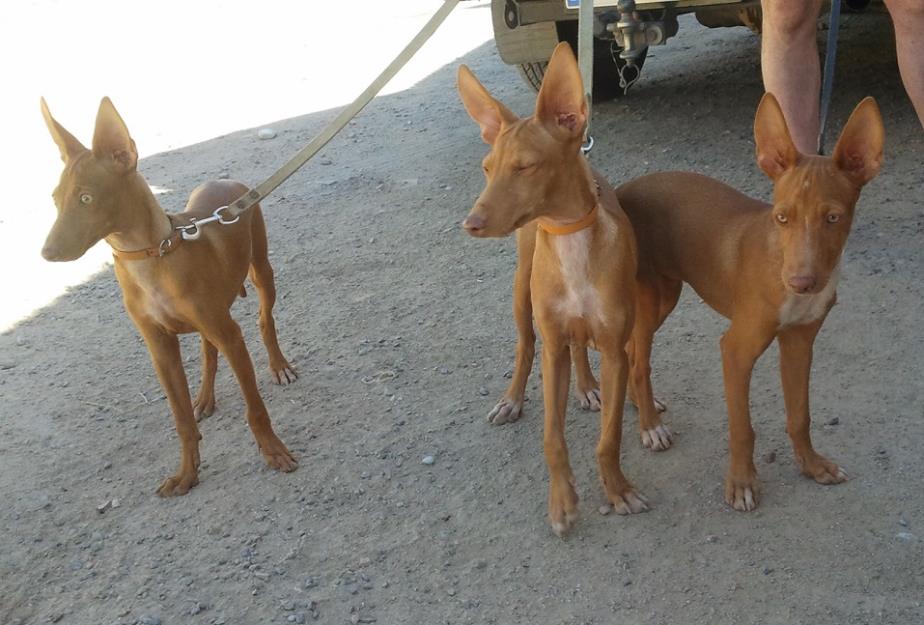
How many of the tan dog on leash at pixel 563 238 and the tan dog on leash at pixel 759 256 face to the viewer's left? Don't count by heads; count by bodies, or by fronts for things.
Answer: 0

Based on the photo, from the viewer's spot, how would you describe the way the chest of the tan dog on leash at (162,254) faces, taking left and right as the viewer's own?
facing the viewer and to the left of the viewer

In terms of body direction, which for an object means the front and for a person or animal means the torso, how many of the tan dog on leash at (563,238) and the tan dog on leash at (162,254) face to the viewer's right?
0

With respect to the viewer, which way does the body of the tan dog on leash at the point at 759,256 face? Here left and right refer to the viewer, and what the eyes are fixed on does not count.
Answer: facing the viewer and to the right of the viewer

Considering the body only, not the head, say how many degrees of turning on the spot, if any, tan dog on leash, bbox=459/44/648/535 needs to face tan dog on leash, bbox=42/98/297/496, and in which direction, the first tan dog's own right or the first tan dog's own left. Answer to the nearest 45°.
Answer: approximately 90° to the first tan dog's own right

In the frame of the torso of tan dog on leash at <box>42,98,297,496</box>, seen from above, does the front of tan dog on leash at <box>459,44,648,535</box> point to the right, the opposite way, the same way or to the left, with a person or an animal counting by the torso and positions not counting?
the same way

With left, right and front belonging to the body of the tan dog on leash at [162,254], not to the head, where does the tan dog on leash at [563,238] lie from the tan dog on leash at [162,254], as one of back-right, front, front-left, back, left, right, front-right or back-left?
left

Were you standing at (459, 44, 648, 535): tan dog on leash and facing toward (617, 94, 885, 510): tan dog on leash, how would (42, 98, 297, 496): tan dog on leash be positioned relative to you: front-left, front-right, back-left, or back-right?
back-left

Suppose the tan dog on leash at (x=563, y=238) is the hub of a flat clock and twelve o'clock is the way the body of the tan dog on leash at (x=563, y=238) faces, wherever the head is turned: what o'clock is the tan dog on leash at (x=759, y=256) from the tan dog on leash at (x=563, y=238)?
the tan dog on leash at (x=759, y=256) is roughly at 9 o'clock from the tan dog on leash at (x=563, y=238).

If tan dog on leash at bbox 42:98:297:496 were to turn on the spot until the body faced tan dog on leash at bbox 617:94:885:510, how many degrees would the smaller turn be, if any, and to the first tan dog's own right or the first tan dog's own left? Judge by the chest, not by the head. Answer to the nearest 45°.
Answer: approximately 90° to the first tan dog's own left

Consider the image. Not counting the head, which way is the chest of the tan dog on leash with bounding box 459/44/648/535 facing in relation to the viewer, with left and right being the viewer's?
facing the viewer

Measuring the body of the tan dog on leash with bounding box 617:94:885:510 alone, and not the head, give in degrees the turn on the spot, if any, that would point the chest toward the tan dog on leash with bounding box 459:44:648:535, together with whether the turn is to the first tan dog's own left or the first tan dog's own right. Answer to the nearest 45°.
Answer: approximately 135° to the first tan dog's own right
